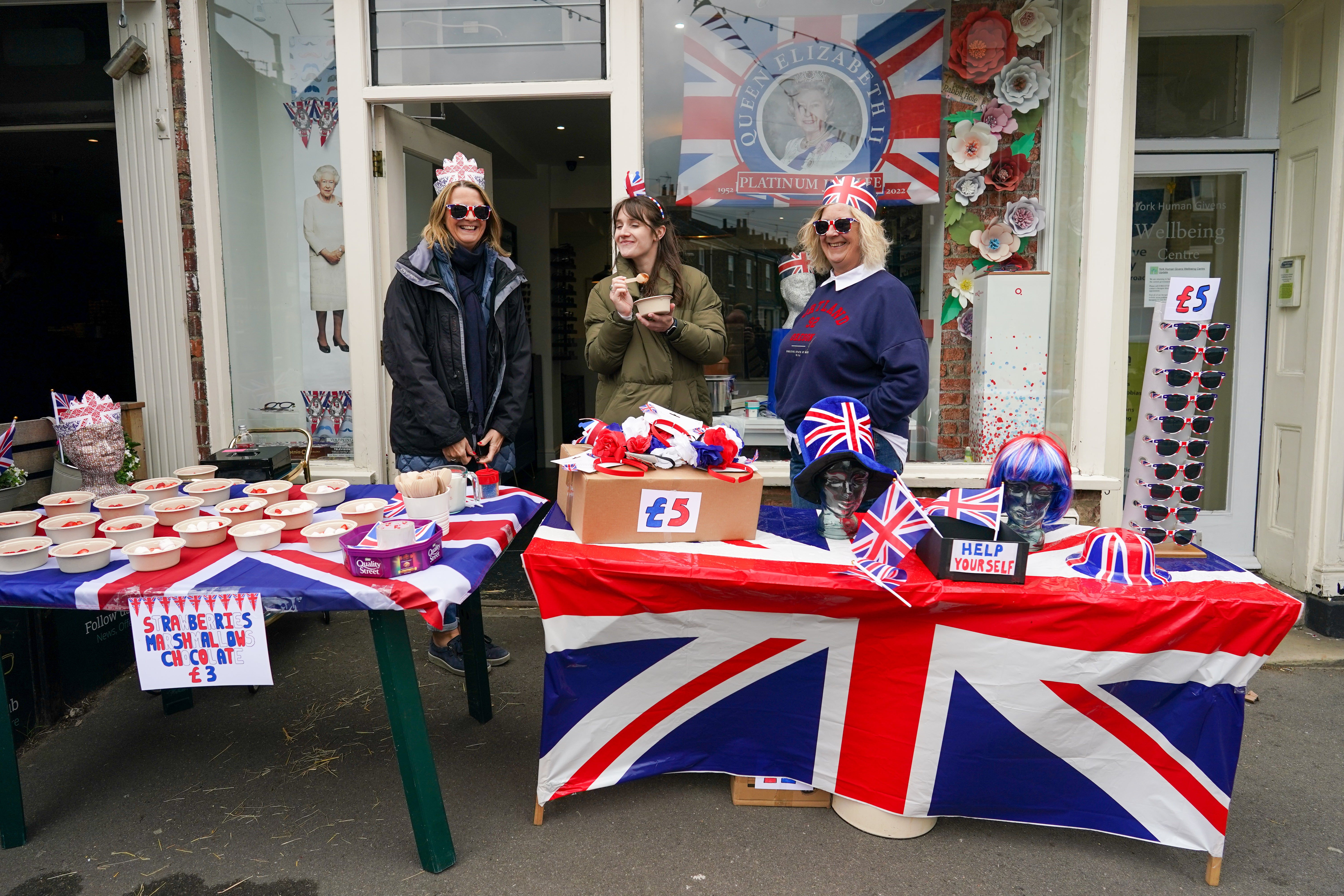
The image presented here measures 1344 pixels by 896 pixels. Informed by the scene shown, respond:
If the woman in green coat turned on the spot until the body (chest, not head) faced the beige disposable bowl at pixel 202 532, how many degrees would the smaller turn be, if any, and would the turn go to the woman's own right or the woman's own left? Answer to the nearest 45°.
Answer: approximately 45° to the woman's own right

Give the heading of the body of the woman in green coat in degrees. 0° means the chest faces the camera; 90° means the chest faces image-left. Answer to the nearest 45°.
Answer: approximately 0°

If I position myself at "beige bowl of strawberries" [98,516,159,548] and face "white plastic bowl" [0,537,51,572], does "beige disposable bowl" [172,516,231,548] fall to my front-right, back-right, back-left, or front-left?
back-left

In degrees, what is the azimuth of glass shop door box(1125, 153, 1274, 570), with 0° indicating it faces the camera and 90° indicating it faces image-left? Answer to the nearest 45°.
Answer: approximately 0°
